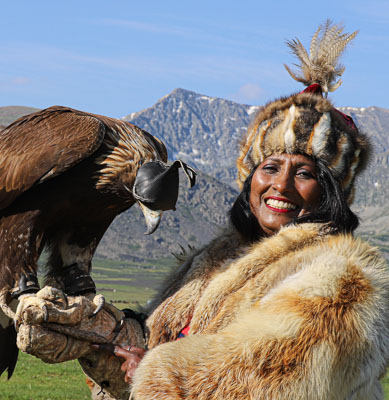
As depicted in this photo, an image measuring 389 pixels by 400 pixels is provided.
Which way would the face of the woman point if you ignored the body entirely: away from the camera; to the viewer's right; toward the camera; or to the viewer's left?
toward the camera

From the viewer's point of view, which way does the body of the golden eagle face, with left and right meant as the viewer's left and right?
facing to the right of the viewer

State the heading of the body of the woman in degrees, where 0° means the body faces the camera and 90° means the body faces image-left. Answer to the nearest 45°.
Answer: approximately 45°
